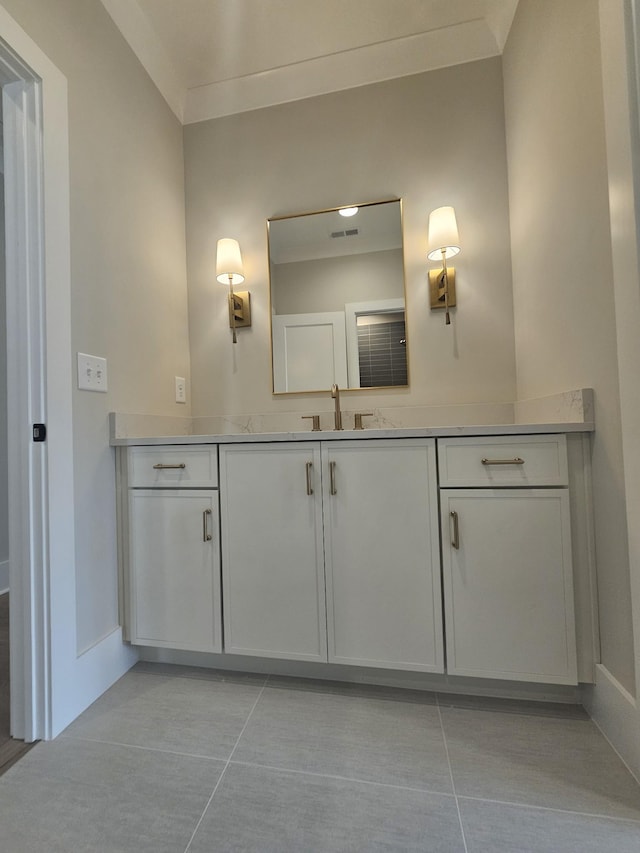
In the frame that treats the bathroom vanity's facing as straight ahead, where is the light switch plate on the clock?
The light switch plate is roughly at 3 o'clock from the bathroom vanity.

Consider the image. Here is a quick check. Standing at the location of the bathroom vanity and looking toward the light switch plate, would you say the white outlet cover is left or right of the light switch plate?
right

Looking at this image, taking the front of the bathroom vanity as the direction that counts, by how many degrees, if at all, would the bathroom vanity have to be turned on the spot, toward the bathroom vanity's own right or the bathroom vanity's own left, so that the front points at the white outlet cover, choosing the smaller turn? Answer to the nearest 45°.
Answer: approximately 135° to the bathroom vanity's own right

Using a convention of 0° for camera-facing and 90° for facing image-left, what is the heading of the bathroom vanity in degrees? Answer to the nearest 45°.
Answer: approximately 0°
